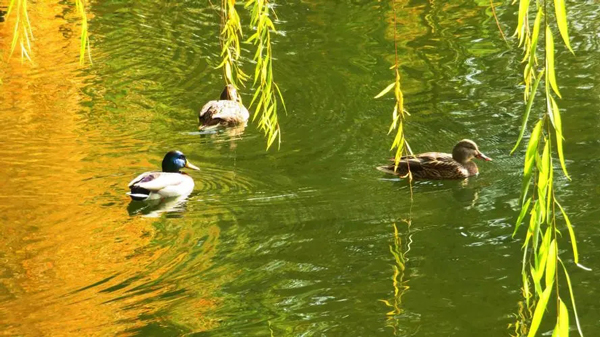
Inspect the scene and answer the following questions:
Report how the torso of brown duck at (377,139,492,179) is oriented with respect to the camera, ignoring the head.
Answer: to the viewer's right

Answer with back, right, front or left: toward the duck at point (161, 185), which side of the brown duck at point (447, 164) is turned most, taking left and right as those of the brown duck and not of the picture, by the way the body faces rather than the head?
back

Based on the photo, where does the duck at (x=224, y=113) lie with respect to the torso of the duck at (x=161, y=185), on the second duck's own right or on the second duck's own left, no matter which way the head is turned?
on the second duck's own left

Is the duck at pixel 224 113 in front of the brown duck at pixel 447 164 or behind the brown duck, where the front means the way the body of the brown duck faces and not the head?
behind

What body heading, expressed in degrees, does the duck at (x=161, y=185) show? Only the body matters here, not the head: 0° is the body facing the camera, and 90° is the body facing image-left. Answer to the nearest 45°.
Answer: approximately 270°
